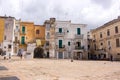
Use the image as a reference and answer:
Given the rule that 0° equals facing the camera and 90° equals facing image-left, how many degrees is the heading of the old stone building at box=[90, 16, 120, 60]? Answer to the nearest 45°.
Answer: approximately 45°
